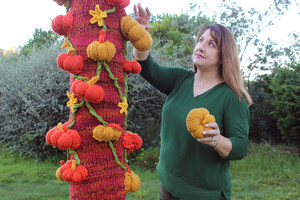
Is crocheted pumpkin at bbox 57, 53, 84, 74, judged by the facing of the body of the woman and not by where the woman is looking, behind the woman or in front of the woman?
in front

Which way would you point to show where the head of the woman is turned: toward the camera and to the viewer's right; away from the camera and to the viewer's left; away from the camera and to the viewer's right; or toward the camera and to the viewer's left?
toward the camera and to the viewer's left

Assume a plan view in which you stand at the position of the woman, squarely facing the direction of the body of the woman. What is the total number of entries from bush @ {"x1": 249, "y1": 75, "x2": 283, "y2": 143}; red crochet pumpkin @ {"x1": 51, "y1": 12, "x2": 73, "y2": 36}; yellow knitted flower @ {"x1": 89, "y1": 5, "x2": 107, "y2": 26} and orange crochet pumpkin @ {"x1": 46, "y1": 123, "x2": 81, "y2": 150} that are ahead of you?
3

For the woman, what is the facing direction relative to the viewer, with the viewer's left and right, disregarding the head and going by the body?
facing the viewer and to the left of the viewer

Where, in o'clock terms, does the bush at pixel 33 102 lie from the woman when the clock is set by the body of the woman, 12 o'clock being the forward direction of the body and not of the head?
The bush is roughly at 3 o'clock from the woman.

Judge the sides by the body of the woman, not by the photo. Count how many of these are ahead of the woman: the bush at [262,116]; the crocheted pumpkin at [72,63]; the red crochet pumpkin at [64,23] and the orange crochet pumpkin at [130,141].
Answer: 3
